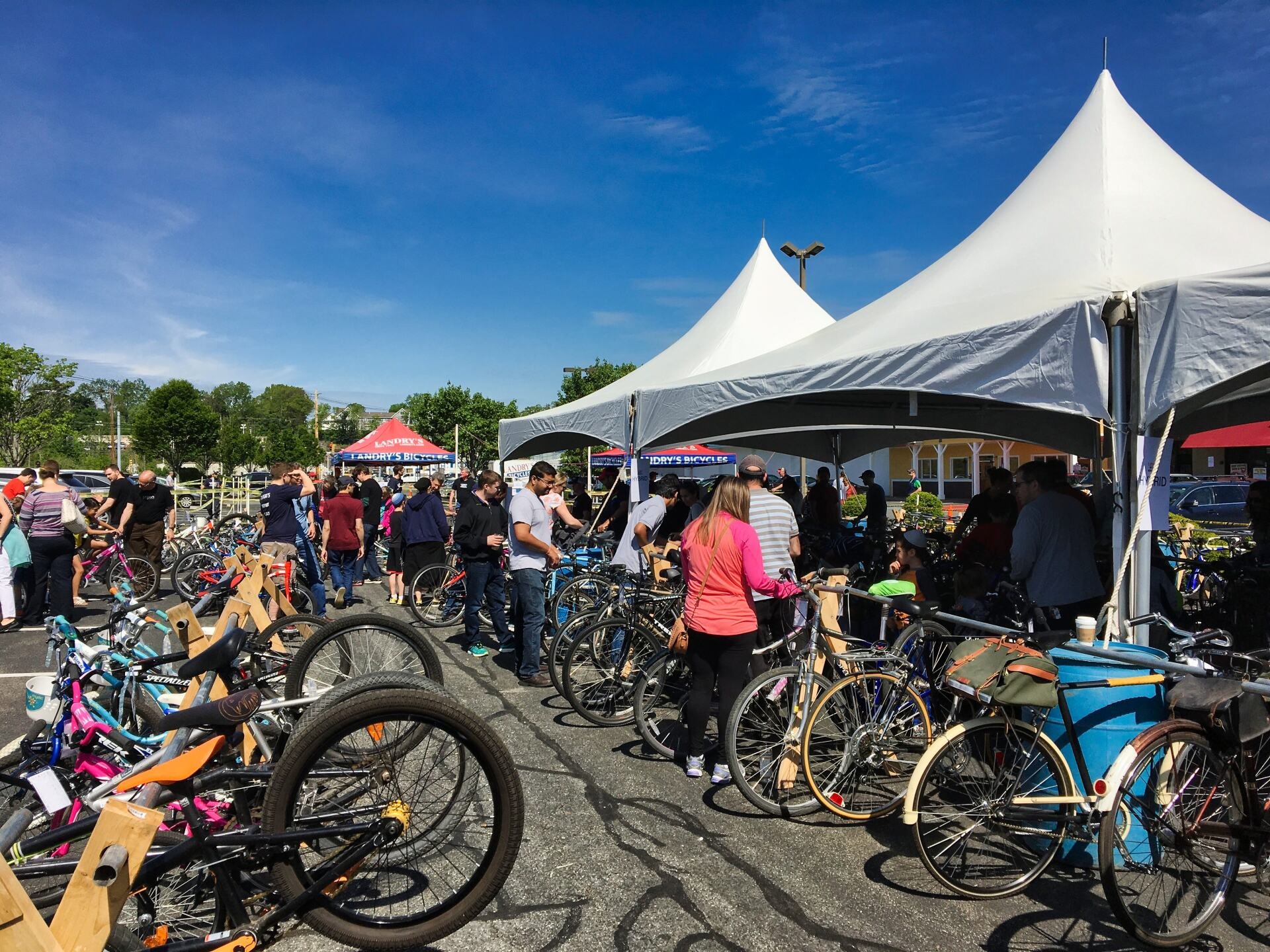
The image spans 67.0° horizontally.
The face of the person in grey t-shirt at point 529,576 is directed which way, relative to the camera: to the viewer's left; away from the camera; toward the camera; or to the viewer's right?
to the viewer's right

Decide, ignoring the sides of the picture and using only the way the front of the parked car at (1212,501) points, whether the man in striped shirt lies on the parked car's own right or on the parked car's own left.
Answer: on the parked car's own left

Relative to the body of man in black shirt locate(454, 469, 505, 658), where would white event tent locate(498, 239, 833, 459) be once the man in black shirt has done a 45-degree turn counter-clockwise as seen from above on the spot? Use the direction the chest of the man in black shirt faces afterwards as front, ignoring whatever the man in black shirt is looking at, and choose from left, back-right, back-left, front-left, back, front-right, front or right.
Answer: front-left

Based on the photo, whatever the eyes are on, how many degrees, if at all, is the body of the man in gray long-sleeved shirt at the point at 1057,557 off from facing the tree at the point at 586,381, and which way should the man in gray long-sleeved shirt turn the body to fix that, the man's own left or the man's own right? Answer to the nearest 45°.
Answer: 0° — they already face it

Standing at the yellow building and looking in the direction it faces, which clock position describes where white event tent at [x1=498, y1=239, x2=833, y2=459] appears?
The white event tent is roughly at 12 o'clock from the yellow building.

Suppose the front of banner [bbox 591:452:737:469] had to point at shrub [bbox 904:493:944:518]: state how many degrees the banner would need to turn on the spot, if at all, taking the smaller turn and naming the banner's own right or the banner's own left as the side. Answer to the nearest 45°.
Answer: approximately 45° to the banner's own left

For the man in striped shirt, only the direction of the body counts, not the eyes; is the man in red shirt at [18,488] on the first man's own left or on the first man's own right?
on the first man's own left

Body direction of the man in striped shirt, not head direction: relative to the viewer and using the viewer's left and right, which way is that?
facing away from the viewer

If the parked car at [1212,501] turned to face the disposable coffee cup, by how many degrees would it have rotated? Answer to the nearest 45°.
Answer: approximately 90° to its left

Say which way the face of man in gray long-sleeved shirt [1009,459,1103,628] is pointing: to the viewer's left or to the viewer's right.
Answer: to the viewer's left

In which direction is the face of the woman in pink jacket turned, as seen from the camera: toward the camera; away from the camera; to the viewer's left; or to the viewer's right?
away from the camera

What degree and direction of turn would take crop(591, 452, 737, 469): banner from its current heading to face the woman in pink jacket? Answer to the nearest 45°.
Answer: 0° — it already faces them
